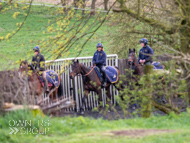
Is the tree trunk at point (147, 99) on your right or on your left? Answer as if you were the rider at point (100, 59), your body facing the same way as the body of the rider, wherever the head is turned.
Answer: on your left

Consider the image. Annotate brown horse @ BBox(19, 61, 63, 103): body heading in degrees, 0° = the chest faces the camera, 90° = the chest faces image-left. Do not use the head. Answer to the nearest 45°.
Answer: approximately 45°

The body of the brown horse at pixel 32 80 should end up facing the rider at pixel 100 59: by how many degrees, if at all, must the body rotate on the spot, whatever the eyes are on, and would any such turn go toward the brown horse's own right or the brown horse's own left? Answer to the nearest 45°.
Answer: approximately 180°

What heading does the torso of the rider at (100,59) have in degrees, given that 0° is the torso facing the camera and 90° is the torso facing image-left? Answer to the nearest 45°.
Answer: approximately 45°
